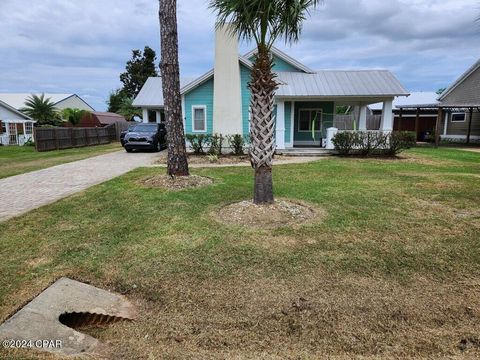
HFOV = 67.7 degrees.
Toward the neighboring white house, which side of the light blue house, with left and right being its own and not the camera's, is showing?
right

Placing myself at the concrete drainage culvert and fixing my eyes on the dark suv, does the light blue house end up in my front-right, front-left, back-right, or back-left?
front-right

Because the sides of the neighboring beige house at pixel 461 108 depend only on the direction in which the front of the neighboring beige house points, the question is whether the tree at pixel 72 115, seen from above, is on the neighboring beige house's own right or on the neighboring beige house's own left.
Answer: on the neighboring beige house's own right

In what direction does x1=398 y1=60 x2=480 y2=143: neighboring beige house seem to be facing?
toward the camera

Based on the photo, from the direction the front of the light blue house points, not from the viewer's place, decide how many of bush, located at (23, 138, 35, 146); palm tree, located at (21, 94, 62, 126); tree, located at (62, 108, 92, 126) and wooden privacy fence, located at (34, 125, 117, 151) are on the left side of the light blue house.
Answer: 0

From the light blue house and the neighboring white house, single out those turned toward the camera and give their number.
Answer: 2

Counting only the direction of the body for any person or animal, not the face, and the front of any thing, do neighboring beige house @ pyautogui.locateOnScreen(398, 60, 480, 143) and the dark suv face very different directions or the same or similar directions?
same or similar directions

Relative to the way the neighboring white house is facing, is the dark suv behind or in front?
in front

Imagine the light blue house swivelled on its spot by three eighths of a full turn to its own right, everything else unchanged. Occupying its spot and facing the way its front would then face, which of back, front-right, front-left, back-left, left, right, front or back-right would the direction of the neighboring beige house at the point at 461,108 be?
right

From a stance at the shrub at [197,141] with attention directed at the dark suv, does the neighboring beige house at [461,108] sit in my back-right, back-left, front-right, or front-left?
back-right

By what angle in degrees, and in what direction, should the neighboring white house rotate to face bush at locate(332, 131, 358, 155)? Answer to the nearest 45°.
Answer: approximately 45° to its left

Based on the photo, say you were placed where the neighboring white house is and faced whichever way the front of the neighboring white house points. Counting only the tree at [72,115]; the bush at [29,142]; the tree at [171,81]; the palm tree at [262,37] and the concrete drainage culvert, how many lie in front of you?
4

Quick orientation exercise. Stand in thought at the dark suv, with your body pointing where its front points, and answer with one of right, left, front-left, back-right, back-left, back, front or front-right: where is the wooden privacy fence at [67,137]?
right

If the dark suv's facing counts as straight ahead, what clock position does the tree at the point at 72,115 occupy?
The tree is roughly at 4 o'clock from the dark suv.

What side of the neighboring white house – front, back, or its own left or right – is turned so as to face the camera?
front

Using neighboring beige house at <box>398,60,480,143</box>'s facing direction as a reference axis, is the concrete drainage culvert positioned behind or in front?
in front

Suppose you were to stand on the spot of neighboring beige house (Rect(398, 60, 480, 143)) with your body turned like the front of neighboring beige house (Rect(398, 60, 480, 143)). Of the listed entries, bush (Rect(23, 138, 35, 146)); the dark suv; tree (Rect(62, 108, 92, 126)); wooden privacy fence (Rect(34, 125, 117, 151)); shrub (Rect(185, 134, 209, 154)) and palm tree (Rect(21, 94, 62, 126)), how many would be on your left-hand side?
0

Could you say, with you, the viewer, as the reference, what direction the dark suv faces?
facing the viewer and to the left of the viewer

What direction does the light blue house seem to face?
toward the camera

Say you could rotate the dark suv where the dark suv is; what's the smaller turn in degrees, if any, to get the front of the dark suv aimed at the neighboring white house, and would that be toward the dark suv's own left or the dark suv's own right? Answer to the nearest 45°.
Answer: approximately 90° to the dark suv's own right

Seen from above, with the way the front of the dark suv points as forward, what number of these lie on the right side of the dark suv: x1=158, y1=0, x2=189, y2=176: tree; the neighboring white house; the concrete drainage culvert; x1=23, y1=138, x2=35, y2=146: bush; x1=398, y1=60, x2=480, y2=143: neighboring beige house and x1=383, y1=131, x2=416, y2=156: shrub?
2

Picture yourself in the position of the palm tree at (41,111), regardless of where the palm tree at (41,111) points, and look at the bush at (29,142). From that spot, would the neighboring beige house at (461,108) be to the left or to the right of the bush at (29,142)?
left

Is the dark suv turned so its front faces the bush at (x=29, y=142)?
no
